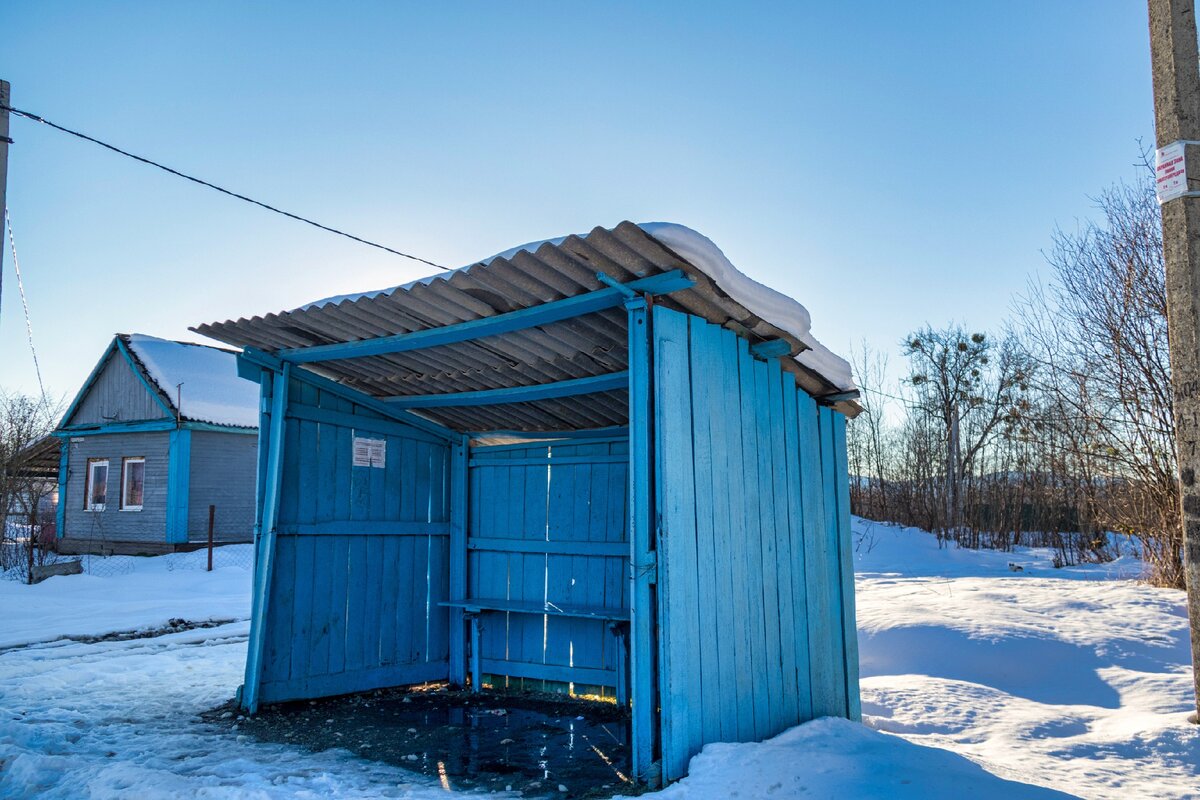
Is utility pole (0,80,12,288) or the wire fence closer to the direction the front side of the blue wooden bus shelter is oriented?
the utility pole

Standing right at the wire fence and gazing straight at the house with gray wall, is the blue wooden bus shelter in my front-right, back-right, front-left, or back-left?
back-right

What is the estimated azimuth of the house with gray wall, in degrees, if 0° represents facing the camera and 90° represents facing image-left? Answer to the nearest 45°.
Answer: approximately 45°

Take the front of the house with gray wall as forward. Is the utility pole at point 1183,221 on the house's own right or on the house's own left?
on the house's own left

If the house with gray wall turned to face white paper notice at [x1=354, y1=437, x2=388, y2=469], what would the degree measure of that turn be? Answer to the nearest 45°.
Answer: approximately 45° to its left

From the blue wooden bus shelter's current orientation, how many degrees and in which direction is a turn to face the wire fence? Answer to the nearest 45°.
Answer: approximately 90° to its right

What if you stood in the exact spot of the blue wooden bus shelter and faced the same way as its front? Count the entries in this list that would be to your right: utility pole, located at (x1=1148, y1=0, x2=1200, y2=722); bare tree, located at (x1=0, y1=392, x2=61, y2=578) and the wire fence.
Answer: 2

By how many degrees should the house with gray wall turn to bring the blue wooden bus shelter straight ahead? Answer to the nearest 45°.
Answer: approximately 45° to its left

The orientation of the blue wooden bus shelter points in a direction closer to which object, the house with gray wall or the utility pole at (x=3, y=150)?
the utility pole

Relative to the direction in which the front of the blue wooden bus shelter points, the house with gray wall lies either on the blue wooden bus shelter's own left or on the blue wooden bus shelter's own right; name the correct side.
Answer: on the blue wooden bus shelter's own right

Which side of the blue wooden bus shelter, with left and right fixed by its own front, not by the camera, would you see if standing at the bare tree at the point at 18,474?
right
